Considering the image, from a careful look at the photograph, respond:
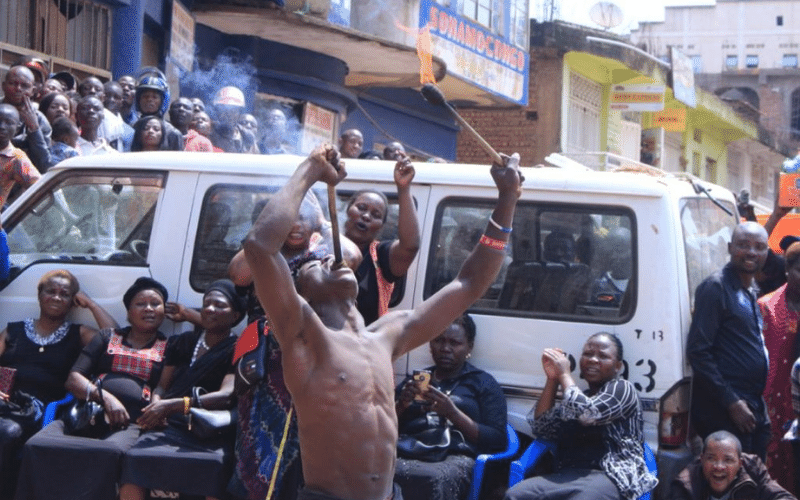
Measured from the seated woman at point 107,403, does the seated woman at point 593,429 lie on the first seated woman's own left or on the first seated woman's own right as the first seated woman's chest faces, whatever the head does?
on the first seated woman's own left

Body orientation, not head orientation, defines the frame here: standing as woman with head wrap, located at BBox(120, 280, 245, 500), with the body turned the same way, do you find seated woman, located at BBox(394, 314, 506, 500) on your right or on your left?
on your left

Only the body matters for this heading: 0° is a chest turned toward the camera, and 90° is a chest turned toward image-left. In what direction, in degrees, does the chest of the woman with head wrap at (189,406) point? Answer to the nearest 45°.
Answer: approximately 45°

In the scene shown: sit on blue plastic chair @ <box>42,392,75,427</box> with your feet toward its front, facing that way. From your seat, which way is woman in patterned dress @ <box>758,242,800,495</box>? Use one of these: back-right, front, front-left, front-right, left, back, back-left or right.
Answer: back-left

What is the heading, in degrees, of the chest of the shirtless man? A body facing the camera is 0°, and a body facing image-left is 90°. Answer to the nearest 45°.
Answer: approximately 315°

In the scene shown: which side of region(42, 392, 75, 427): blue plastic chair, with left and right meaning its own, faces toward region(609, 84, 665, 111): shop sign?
back

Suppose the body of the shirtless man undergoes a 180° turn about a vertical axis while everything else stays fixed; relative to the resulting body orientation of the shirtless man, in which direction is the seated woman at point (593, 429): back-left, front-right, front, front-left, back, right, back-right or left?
right

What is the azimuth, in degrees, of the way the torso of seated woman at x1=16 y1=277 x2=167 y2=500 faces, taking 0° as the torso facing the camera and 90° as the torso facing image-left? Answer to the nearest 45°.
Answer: approximately 45°

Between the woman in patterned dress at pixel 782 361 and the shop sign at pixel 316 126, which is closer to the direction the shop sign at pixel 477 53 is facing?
the woman in patterned dress

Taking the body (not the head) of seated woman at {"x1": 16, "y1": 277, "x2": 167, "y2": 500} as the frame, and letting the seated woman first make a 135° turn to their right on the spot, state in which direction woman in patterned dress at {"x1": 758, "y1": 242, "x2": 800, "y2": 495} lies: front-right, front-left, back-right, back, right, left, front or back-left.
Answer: right

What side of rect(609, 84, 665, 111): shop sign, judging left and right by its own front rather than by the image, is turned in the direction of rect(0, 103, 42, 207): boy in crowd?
front

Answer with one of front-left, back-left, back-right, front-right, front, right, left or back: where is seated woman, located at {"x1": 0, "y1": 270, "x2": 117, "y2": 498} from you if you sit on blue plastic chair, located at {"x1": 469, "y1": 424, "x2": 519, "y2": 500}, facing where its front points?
front-right
